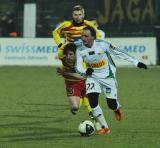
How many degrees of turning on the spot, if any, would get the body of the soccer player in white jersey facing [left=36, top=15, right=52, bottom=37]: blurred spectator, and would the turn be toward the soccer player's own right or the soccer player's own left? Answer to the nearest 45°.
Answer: approximately 135° to the soccer player's own right

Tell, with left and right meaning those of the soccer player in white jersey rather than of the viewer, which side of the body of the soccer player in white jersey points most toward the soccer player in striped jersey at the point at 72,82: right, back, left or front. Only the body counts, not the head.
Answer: right

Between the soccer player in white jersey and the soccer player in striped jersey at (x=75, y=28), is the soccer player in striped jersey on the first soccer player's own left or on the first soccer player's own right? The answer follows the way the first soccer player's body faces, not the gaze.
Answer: on the first soccer player's own right
